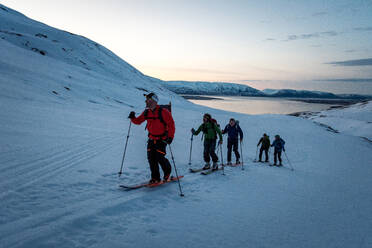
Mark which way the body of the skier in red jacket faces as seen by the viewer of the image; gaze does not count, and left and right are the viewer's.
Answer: facing the viewer and to the left of the viewer

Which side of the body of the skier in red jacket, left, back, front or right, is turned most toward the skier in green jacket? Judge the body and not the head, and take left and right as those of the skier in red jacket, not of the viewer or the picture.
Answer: back

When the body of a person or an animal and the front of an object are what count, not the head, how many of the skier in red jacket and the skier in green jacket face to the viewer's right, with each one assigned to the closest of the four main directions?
0

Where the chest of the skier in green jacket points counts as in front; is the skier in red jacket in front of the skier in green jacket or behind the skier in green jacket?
in front
